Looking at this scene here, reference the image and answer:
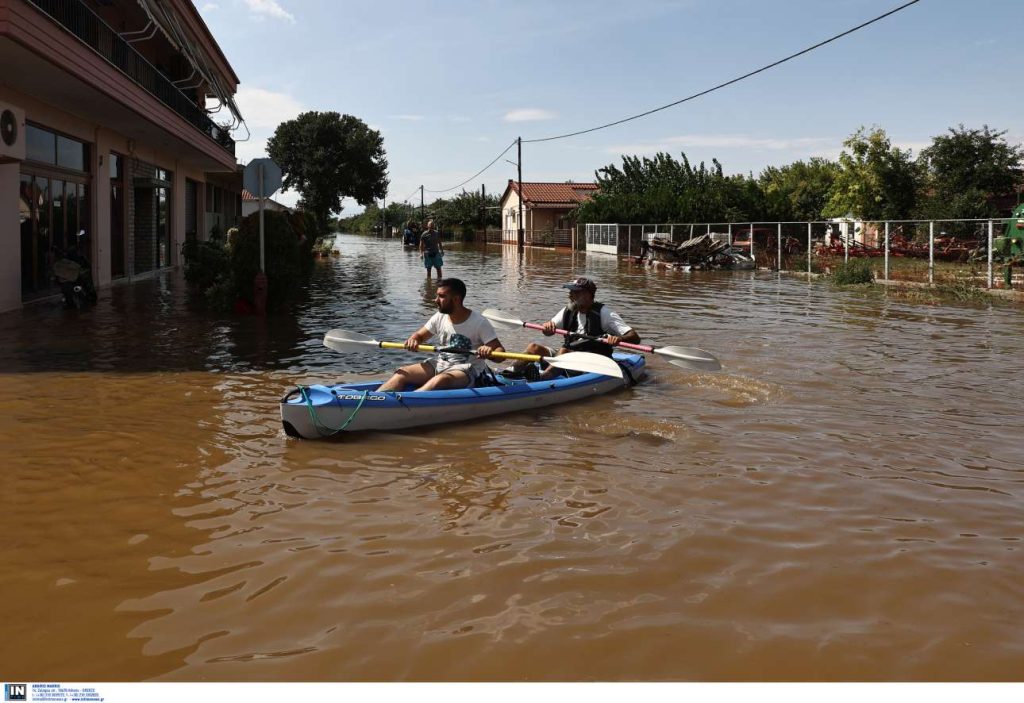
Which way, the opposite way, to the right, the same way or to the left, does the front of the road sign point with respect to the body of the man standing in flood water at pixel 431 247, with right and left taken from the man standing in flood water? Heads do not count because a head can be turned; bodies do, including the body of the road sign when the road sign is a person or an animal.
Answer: the opposite way

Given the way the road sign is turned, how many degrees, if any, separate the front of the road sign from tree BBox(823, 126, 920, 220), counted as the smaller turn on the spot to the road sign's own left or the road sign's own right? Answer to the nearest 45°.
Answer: approximately 45° to the road sign's own right

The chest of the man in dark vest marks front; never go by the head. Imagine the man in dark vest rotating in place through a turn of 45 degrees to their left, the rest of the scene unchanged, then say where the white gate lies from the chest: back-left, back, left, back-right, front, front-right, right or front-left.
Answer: back

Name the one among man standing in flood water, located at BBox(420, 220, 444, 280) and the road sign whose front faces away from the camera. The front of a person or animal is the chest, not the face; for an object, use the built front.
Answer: the road sign

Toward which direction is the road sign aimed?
away from the camera

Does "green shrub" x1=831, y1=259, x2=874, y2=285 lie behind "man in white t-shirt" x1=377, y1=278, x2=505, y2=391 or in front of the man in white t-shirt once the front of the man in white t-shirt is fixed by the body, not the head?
behind
